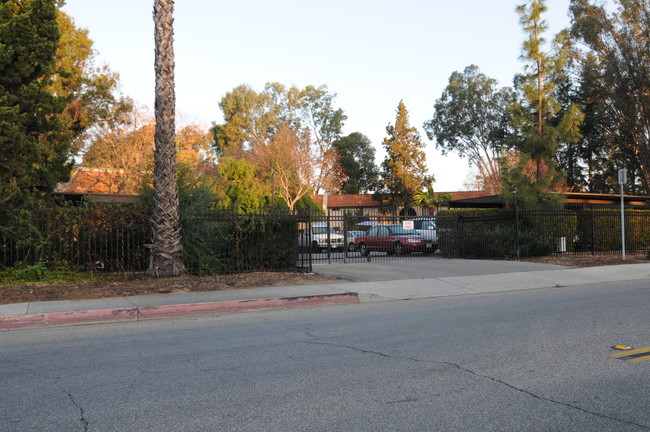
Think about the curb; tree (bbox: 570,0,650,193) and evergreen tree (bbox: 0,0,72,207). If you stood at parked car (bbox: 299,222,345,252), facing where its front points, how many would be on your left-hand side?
1
